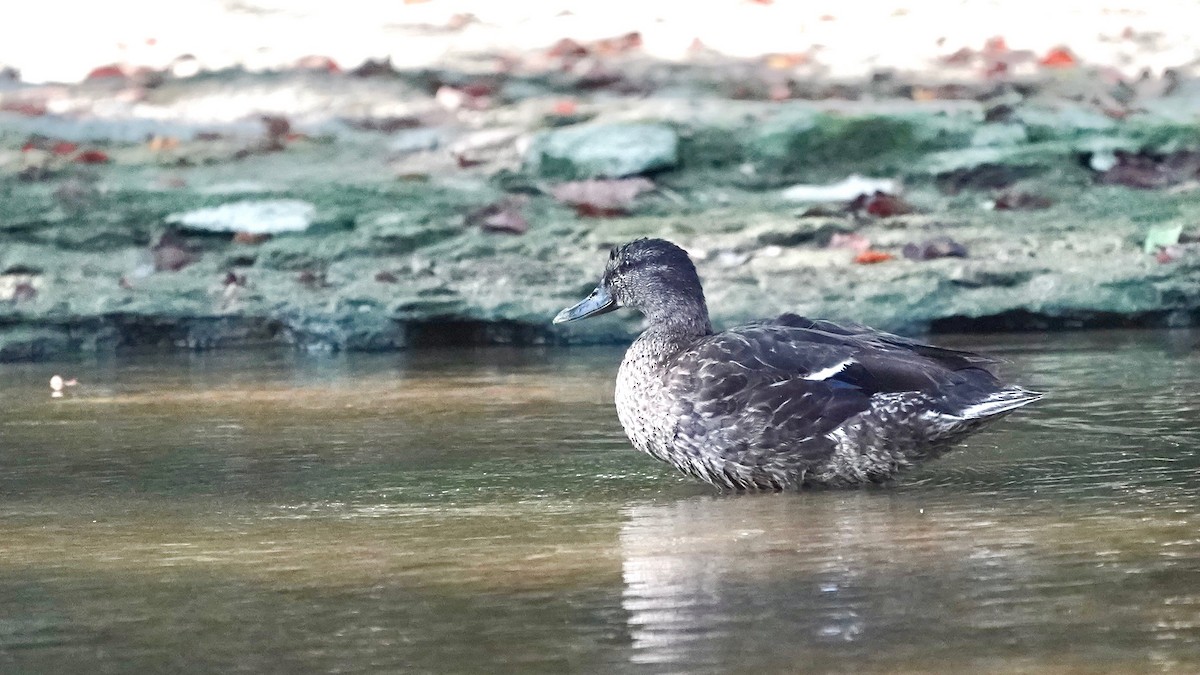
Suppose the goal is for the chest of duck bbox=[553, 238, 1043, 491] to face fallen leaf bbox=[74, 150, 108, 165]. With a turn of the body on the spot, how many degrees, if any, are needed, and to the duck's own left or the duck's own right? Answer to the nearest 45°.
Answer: approximately 45° to the duck's own right

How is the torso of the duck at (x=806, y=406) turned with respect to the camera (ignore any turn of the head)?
to the viewer's left

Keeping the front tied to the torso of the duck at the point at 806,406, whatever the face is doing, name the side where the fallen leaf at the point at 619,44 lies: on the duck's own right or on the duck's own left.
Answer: on the duck's own right

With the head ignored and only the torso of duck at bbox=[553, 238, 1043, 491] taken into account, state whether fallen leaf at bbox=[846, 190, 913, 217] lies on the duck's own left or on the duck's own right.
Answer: on the duck's own right

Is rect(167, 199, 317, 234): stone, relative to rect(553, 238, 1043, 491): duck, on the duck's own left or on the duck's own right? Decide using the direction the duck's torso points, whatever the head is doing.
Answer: on the duck's own right

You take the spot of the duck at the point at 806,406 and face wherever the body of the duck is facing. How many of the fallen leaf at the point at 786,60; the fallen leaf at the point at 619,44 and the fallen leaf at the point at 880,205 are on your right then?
3

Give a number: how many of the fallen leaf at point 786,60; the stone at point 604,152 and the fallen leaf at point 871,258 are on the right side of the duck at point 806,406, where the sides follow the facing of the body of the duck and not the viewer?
3

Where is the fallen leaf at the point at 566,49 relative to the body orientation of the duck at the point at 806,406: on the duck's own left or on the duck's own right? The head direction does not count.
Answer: on the duck's own right

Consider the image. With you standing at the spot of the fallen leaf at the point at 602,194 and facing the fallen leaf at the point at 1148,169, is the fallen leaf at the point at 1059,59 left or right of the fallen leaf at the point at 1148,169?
left

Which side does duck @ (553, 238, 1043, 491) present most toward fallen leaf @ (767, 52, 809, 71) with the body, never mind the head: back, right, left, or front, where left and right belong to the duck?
right

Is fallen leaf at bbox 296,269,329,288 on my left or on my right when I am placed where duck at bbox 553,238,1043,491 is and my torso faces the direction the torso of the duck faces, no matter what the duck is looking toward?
on my right

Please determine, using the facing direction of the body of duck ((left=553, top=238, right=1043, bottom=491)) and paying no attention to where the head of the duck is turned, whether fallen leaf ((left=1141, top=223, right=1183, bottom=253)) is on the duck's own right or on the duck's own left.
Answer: on the duck's own right

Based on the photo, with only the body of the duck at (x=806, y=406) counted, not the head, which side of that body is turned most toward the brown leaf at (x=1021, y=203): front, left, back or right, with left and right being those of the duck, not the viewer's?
right

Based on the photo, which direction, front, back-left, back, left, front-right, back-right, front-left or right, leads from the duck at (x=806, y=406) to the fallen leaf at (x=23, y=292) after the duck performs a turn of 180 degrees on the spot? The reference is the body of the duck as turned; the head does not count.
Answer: back-left

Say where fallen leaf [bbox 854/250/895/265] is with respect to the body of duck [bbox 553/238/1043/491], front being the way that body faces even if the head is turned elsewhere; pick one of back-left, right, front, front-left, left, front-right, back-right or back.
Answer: right
